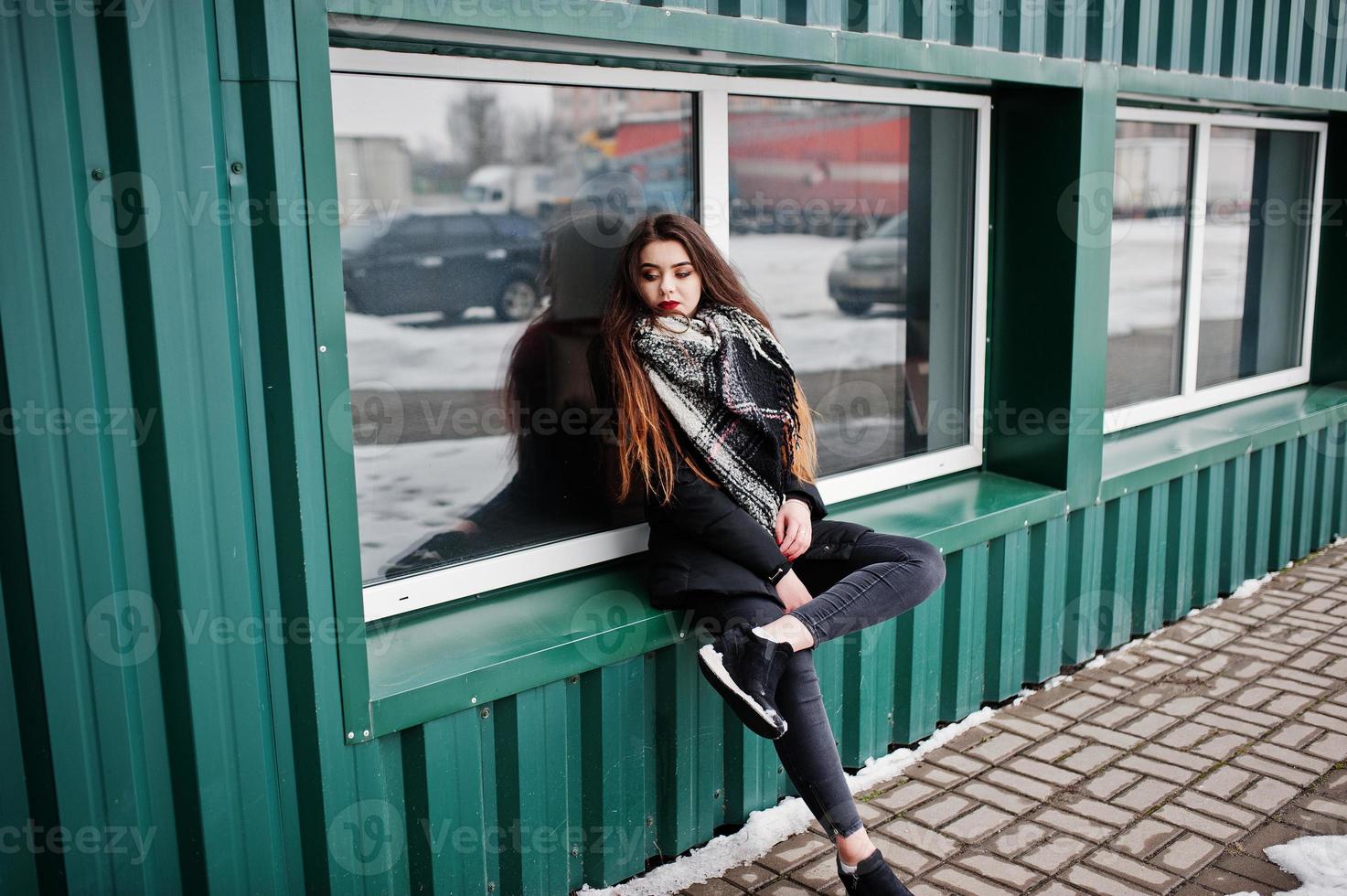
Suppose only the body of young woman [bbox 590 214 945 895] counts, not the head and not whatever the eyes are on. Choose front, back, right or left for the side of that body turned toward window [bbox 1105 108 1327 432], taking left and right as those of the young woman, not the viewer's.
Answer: left

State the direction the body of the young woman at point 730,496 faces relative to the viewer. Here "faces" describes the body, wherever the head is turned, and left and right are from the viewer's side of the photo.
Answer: facing the viewer and to the right of the viewer
